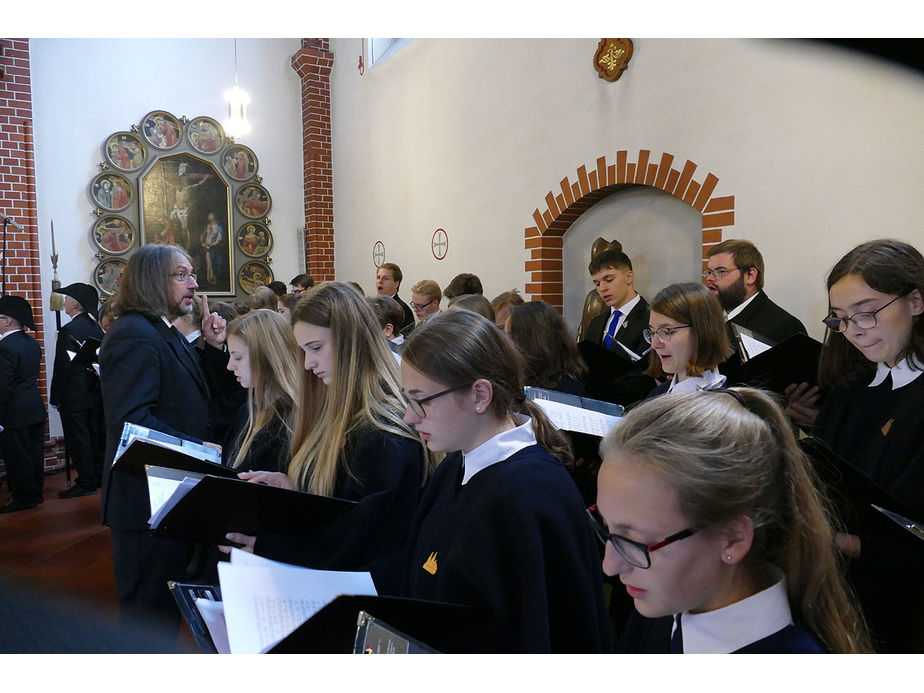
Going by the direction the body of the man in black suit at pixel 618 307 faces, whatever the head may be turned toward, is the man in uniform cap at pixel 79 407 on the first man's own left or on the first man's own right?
on the first man's own right

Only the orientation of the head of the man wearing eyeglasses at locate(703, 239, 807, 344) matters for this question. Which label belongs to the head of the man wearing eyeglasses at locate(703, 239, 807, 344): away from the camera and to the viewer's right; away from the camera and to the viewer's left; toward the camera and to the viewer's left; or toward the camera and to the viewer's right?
toward the camera and to the viewer's left

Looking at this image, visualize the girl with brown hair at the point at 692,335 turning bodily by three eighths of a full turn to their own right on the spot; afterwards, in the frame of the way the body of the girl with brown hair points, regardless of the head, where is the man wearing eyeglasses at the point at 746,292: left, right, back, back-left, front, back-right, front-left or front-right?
front

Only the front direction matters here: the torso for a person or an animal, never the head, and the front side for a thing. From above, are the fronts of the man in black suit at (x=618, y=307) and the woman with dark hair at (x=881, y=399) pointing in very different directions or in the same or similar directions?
same or similar directions

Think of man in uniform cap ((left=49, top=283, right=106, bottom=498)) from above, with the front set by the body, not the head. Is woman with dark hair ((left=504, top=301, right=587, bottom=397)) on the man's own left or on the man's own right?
on the man's own left

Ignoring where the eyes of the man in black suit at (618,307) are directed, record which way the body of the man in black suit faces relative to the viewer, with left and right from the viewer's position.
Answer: facing the viewer and to the left of the viewer

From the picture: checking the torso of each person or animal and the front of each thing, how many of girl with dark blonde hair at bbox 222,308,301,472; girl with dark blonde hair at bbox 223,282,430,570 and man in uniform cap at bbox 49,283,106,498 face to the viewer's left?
3

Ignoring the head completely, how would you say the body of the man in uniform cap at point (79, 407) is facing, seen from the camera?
to the viewer's left

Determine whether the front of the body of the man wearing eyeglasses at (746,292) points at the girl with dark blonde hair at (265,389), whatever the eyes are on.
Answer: yes

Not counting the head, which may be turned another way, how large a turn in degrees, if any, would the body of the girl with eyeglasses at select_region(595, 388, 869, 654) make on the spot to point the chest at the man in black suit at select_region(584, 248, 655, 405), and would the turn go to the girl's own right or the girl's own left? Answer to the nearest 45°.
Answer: approximately 135° to the girl's own right

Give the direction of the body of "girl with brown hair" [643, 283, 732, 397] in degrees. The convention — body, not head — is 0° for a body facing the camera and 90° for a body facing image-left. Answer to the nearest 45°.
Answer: approximately 45°

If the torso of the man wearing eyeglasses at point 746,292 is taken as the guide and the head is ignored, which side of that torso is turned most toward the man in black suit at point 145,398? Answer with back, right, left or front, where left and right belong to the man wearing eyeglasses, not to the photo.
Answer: front

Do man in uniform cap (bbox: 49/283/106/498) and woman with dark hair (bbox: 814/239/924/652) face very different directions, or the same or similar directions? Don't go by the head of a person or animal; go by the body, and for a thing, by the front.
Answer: same or similar directions

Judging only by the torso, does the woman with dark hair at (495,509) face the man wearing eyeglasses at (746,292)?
no

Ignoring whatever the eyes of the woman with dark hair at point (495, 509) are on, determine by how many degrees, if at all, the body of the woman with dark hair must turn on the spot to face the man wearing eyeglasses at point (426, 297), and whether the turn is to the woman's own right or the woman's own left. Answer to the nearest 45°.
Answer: approximately 90° to the woman's own right

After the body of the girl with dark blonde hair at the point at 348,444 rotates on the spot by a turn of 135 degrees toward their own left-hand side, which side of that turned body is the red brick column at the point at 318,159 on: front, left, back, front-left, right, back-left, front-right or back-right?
back-left

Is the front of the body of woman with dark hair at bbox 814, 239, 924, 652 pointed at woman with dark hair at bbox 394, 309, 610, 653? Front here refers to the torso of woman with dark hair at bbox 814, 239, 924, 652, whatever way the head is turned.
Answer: yes

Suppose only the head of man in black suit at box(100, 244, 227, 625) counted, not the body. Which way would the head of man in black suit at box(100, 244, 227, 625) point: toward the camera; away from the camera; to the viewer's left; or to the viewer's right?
to the viewer's right
